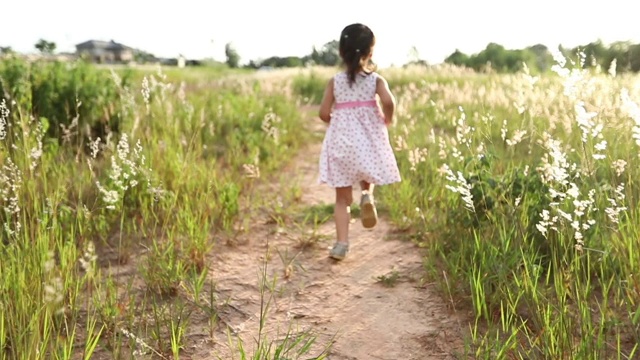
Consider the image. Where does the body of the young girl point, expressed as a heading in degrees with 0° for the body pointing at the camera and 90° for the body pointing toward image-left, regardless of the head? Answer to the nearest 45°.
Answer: approximately 180°

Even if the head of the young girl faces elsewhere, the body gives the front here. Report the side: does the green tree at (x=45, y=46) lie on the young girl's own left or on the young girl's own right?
on the young girl's own left

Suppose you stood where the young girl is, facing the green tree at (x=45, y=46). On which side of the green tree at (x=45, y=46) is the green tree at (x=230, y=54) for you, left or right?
right

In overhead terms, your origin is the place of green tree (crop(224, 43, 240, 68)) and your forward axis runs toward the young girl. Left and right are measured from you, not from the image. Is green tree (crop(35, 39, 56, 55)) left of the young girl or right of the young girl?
right

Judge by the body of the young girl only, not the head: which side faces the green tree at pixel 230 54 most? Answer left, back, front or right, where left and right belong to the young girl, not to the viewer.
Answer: front
